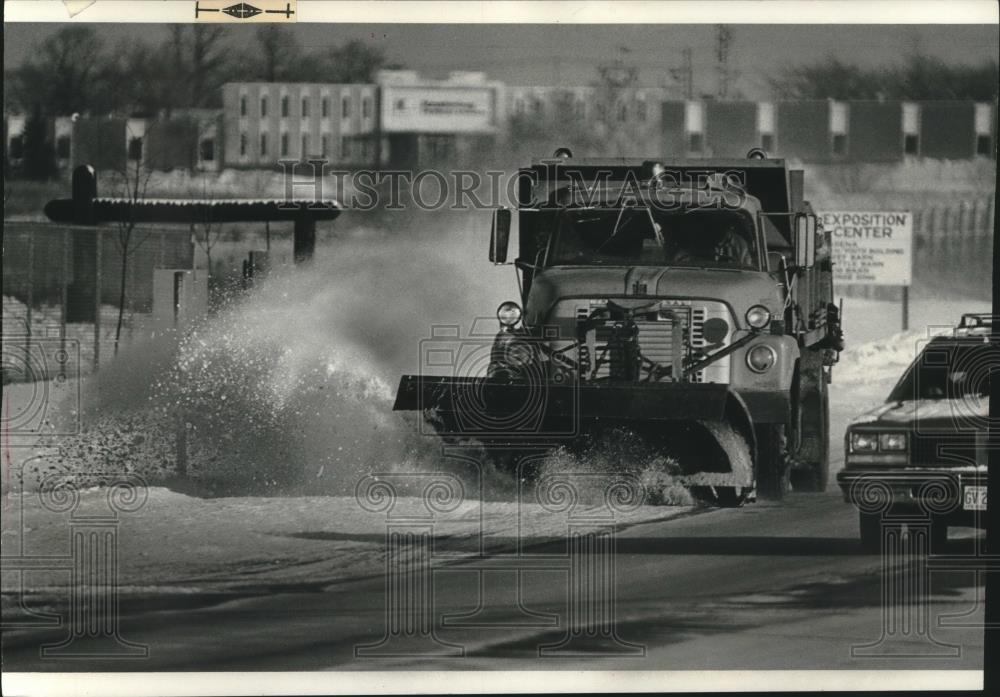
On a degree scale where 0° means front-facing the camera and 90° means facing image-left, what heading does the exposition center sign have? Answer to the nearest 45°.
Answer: approximately 0°

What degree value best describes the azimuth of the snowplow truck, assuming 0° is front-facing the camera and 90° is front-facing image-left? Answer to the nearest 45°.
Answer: approximately 0°
